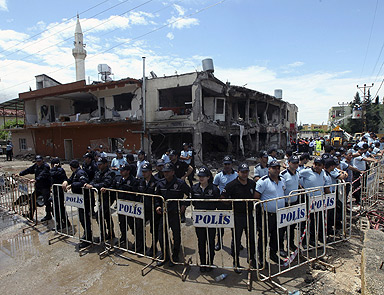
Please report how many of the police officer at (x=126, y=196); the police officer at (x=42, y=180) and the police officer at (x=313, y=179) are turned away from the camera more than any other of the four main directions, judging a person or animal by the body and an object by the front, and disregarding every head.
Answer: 0

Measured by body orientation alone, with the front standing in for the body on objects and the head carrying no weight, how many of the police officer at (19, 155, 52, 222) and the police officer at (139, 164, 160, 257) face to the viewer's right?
0

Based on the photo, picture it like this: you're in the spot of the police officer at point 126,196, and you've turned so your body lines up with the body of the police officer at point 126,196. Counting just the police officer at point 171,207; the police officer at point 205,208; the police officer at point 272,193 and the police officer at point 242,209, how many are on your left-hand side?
4

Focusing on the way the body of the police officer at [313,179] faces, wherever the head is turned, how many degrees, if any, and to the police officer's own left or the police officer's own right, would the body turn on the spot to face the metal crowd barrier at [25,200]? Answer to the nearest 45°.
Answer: approximately 135° to the police officer's own right

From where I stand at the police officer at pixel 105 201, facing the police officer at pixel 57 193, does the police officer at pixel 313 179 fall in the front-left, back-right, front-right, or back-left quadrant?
back-right

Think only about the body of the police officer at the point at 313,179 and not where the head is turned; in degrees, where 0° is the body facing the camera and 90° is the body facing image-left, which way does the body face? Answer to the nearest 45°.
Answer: approximately 315°

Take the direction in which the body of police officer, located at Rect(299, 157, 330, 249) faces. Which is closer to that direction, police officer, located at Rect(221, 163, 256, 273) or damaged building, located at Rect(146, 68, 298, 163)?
the police officer

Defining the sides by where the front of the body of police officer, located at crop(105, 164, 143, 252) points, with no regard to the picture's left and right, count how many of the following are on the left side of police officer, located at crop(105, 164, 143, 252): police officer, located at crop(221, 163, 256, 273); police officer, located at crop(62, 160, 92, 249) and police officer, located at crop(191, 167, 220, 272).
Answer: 2

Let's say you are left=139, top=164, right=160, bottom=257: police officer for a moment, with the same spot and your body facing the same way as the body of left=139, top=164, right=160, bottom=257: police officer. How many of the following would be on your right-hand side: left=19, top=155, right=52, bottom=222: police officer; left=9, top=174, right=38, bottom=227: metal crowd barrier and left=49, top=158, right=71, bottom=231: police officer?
3

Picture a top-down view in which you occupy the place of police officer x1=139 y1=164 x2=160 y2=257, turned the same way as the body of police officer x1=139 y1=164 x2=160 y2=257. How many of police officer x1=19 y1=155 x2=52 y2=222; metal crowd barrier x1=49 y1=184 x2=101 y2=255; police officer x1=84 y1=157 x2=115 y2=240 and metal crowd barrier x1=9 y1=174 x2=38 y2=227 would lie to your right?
4

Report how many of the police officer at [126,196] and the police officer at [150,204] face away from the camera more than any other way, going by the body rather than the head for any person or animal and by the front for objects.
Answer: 0

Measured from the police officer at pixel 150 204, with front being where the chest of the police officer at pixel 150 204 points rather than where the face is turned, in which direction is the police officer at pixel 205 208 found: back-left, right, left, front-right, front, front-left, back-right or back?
left

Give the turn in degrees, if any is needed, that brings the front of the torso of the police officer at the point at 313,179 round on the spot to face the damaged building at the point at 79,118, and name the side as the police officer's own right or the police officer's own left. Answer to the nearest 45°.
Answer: approximately 180°

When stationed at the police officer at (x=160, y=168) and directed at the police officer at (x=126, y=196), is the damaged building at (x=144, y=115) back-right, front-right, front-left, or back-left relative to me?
back-right

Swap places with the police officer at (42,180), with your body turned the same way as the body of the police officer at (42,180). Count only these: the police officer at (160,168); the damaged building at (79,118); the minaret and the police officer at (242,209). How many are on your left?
2
